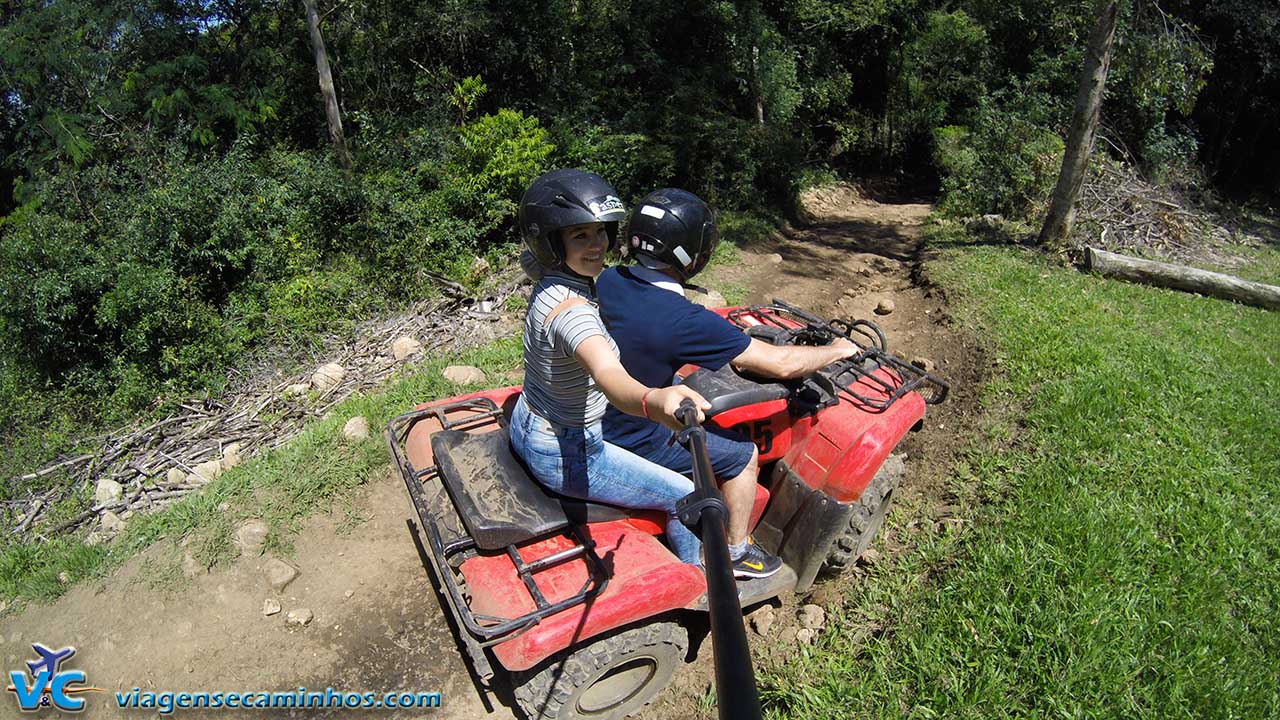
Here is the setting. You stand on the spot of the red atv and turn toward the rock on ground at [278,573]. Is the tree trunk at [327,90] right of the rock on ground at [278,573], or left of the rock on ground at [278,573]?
right

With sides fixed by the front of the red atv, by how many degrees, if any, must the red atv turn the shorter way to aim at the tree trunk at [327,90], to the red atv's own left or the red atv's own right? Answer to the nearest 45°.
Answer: approximately 90° to the red atv's own left

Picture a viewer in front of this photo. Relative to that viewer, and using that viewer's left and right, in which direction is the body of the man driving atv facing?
facing away from the viewer and to the right of the viewer

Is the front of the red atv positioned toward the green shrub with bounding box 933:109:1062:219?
yes

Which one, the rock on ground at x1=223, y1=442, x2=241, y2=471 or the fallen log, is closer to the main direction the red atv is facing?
the fallen log

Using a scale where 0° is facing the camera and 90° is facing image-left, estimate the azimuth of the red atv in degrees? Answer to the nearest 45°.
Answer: approximately 225°
